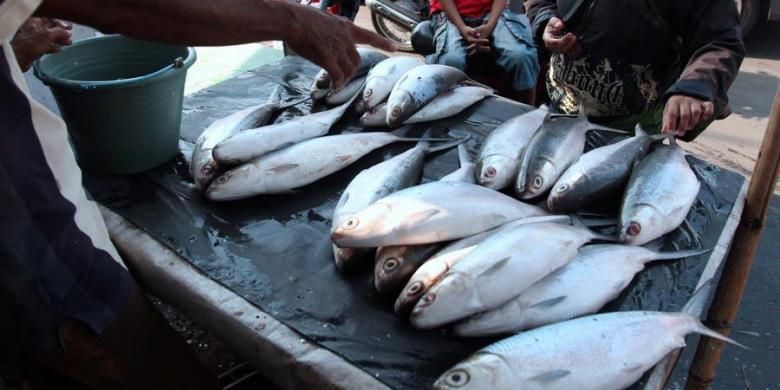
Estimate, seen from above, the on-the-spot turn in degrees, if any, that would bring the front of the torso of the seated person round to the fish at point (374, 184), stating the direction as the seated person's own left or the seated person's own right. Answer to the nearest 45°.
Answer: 0° — they already face it

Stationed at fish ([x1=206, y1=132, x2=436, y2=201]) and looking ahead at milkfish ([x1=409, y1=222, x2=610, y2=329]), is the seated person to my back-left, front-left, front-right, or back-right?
back-left

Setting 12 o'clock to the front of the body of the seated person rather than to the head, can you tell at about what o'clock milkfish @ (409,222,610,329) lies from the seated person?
The milkfish is roughly at 12 o'clock from the seated person.

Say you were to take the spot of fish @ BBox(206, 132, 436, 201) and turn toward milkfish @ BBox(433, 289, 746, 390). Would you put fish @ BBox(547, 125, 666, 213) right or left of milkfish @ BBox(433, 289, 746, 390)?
left

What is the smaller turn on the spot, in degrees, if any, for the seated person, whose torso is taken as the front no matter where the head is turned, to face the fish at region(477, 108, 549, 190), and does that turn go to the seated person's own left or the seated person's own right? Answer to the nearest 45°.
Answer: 0° — they already face it

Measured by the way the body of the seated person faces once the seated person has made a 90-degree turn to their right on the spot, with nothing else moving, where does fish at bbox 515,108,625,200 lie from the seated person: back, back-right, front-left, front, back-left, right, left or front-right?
left

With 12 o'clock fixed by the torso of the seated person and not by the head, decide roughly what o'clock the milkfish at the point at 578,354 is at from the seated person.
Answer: The milkfish is roughly at 12 o'clock from the seated person.

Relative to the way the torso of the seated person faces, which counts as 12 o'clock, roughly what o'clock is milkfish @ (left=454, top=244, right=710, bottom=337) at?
The milkfish is roughly at 12 o'clock from the seated person.

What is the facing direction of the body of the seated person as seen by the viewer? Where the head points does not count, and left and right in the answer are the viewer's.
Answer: facing the viewer

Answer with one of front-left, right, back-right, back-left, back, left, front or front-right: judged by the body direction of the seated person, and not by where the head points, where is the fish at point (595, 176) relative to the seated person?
front

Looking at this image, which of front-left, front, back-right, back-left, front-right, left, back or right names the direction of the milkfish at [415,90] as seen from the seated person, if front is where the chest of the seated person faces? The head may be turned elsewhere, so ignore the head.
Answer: front

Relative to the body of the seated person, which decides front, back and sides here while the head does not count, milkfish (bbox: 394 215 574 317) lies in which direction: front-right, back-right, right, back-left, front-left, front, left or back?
front

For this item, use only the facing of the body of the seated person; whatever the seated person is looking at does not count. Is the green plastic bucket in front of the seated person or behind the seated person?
in front

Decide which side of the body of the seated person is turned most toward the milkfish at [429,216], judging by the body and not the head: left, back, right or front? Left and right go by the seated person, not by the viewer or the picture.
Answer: front
